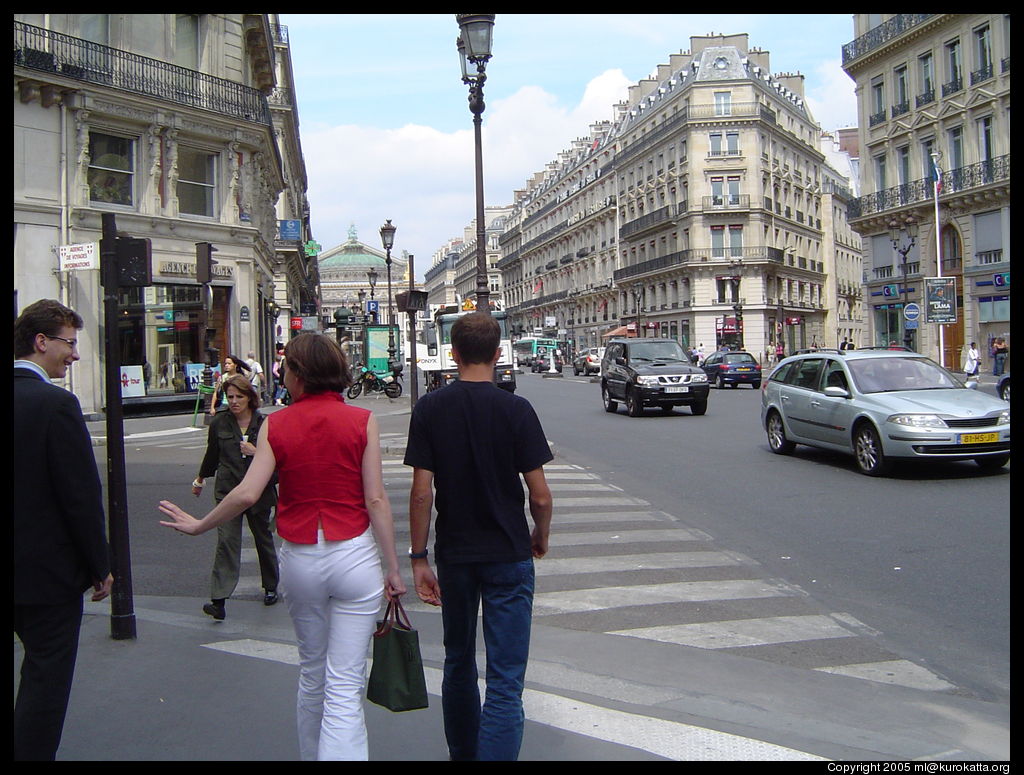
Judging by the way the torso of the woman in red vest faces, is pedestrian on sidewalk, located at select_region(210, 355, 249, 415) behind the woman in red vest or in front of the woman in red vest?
in front

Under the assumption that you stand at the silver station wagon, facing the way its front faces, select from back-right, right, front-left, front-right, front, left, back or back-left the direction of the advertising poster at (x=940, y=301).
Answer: back-left

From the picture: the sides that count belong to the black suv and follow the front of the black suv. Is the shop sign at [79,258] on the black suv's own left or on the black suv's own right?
on the black suv's own right

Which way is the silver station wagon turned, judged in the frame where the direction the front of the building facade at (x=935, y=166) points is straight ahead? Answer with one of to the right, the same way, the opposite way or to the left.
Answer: to the left

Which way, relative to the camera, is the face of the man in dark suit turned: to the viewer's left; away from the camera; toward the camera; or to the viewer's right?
to the viewer's right

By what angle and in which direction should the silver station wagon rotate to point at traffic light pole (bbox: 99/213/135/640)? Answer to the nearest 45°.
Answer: approximately 90° to its right

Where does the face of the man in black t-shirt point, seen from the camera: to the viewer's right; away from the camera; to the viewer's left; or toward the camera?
away from the camera

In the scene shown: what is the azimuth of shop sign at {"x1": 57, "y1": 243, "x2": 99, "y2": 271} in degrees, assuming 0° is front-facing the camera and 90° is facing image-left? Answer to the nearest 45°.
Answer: approximately 0°

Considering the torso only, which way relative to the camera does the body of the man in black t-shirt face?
away from the camera

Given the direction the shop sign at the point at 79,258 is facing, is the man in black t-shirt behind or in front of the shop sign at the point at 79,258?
in front

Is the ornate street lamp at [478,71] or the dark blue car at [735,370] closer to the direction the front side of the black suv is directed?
the ornate street lamp

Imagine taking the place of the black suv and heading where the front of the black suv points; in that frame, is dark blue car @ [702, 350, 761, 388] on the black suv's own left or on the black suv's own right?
on the black suv's own left

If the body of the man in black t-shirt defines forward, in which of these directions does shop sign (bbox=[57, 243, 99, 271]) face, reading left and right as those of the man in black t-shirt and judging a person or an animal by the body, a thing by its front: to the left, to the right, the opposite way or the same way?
the opposite way
